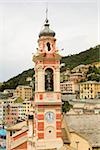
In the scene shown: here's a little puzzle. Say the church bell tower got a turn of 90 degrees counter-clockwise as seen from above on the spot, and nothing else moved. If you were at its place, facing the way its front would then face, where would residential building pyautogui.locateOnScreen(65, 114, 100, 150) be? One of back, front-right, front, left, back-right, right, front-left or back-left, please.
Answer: front-left

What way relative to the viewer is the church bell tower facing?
toward the camera
